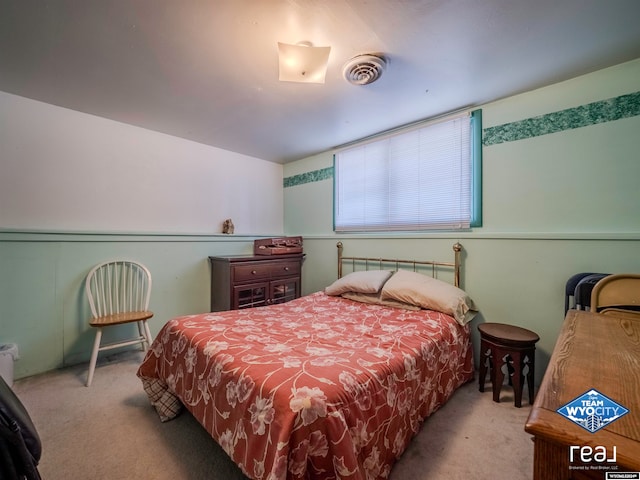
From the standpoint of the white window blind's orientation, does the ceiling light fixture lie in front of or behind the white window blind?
in front

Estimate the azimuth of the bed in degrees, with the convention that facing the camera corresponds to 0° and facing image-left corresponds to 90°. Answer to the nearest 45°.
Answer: approximately 45°

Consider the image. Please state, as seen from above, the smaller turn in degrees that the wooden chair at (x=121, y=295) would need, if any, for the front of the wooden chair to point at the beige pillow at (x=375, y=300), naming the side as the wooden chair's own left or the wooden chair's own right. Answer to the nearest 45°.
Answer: approximately 45° to the wooden chair's own left

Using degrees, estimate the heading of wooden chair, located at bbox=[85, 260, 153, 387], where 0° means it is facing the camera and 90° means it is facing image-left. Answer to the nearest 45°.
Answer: approximately 0°

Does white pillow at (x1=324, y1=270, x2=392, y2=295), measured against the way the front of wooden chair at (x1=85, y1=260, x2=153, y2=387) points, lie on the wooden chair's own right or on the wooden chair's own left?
on the wooden chair's own left
